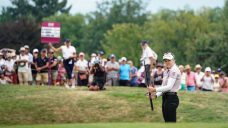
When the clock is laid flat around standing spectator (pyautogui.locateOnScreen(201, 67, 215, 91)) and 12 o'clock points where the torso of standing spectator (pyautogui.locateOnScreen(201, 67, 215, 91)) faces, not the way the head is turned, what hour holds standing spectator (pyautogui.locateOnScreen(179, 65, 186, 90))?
standing spectator (pyautogui.locateOnScreen(179, 65, 186, 90)) is roughly at 2 o'clock from standing spectator (pyautogui.locateOnScreen(201, 67, 215, 91)).

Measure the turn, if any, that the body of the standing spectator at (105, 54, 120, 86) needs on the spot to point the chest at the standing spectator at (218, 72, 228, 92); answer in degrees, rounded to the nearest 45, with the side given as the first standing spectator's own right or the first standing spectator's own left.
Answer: approximately 90° to the first standing spectator's own left

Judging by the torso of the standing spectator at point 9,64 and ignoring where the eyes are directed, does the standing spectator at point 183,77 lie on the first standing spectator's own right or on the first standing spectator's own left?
on the first standing spectator's own left

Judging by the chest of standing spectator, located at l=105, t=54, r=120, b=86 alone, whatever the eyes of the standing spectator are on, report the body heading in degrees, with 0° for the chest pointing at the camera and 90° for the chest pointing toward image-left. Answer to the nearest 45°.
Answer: approximately 0°

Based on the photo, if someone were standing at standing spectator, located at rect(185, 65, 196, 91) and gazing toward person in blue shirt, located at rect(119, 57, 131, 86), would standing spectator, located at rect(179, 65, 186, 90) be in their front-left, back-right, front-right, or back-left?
front-left

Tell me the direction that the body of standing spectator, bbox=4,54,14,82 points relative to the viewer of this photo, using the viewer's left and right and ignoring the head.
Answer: facing the viewer

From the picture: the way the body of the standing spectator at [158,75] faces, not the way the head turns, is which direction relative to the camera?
toward the camera

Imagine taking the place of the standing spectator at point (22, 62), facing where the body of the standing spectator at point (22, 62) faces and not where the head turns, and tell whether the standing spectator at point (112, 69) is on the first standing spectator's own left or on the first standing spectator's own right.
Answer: on the first standing spectator's own left

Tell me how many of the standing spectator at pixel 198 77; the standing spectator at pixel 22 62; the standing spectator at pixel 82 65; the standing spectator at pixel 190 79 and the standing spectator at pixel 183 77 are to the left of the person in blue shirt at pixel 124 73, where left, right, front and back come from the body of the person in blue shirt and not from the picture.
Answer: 3

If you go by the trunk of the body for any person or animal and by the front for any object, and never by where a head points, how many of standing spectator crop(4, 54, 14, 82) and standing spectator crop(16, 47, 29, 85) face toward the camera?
2

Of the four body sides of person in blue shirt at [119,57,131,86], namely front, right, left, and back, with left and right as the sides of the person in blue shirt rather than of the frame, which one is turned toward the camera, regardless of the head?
front
